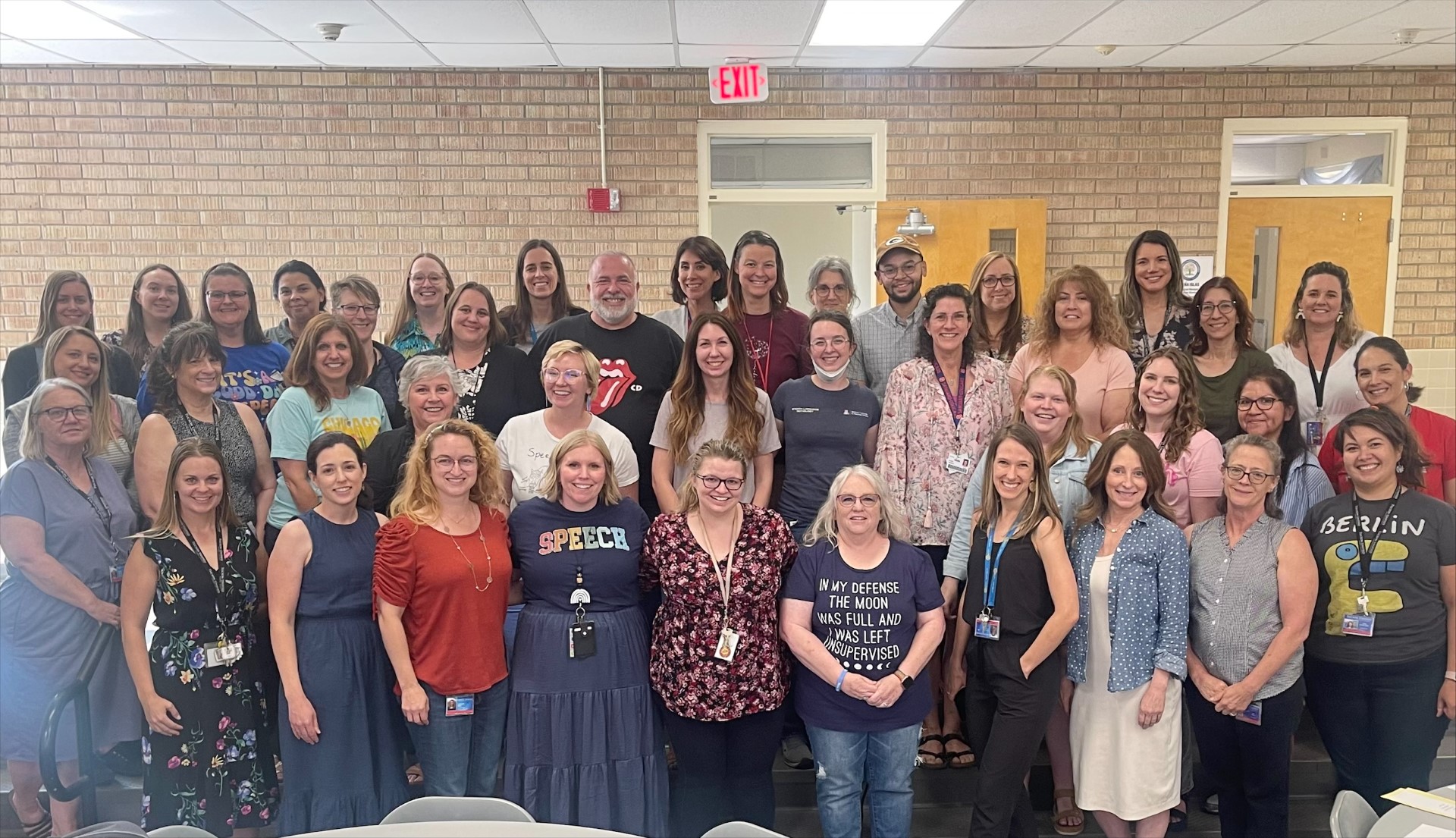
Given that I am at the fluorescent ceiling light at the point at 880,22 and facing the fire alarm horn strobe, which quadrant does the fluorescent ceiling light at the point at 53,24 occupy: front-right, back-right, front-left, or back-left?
front-left

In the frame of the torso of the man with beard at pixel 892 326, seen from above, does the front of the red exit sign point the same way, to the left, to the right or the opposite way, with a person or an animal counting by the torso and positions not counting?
the same way

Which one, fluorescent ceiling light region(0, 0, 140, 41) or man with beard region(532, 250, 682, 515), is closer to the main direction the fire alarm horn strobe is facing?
the man with beard

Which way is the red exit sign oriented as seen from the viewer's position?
toward the camera

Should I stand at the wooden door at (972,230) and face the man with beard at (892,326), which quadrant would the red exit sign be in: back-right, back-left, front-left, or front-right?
front-right

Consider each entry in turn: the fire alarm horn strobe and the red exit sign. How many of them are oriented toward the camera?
2

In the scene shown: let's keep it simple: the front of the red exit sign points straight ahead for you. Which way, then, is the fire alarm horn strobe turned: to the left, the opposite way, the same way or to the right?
the same way

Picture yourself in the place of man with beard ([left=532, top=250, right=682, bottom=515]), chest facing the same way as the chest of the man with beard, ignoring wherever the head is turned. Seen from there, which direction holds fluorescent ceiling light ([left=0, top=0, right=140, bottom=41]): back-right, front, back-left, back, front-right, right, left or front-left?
back-right

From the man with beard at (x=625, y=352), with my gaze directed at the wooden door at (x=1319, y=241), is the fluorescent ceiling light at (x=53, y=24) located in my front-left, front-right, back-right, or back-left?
back-left

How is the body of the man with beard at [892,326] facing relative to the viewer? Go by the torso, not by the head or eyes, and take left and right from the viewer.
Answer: facing the viewer

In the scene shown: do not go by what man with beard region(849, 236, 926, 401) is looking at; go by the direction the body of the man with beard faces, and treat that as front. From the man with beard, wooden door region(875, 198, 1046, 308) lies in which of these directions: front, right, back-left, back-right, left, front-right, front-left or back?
back

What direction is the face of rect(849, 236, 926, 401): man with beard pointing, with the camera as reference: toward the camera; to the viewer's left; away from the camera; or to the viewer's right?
toward the camera

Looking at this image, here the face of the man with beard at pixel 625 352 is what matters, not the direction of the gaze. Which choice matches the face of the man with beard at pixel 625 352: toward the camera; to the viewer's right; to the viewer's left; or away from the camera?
toward the camera

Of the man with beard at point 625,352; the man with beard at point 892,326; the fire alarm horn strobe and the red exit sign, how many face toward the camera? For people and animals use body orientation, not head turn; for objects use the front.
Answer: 4

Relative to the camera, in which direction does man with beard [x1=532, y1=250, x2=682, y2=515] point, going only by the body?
toward the camera

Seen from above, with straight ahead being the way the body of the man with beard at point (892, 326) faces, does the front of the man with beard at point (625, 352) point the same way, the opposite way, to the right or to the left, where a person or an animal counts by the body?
the same way
